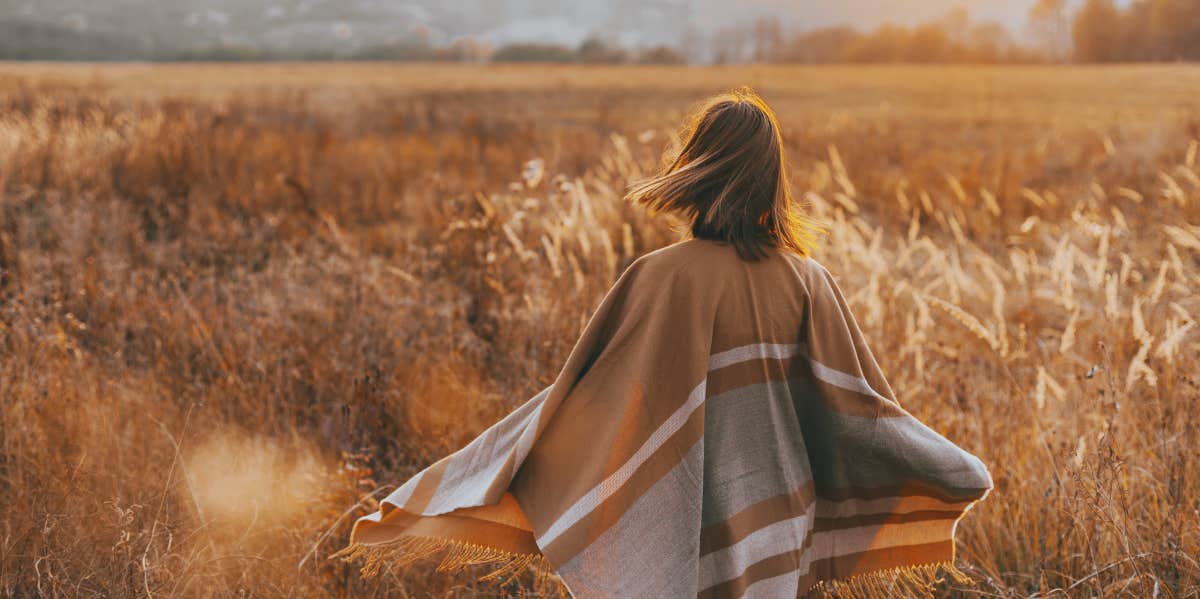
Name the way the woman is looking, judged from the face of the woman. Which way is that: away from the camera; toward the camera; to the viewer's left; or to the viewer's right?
away from the camera

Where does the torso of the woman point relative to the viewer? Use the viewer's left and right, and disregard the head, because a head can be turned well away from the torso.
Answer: facing away from the viewer

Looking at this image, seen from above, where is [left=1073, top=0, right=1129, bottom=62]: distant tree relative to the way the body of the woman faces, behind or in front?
in front
